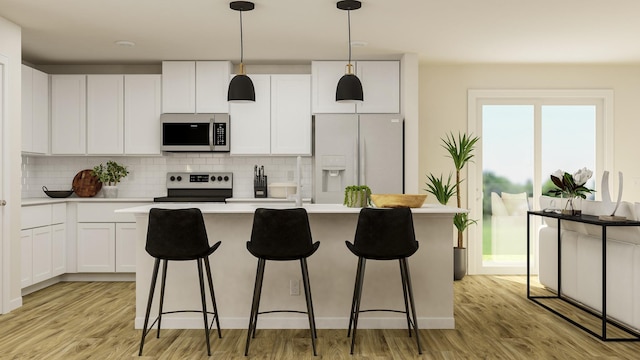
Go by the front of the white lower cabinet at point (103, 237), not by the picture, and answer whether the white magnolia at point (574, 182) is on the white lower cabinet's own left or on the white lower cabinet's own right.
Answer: on the white lower cabinet's own left

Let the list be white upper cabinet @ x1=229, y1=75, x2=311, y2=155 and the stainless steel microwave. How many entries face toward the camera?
2

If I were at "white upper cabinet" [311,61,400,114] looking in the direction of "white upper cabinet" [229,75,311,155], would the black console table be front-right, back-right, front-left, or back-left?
back-left

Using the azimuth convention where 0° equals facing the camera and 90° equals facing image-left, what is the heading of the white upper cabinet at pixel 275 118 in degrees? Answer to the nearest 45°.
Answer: approximately 0°
